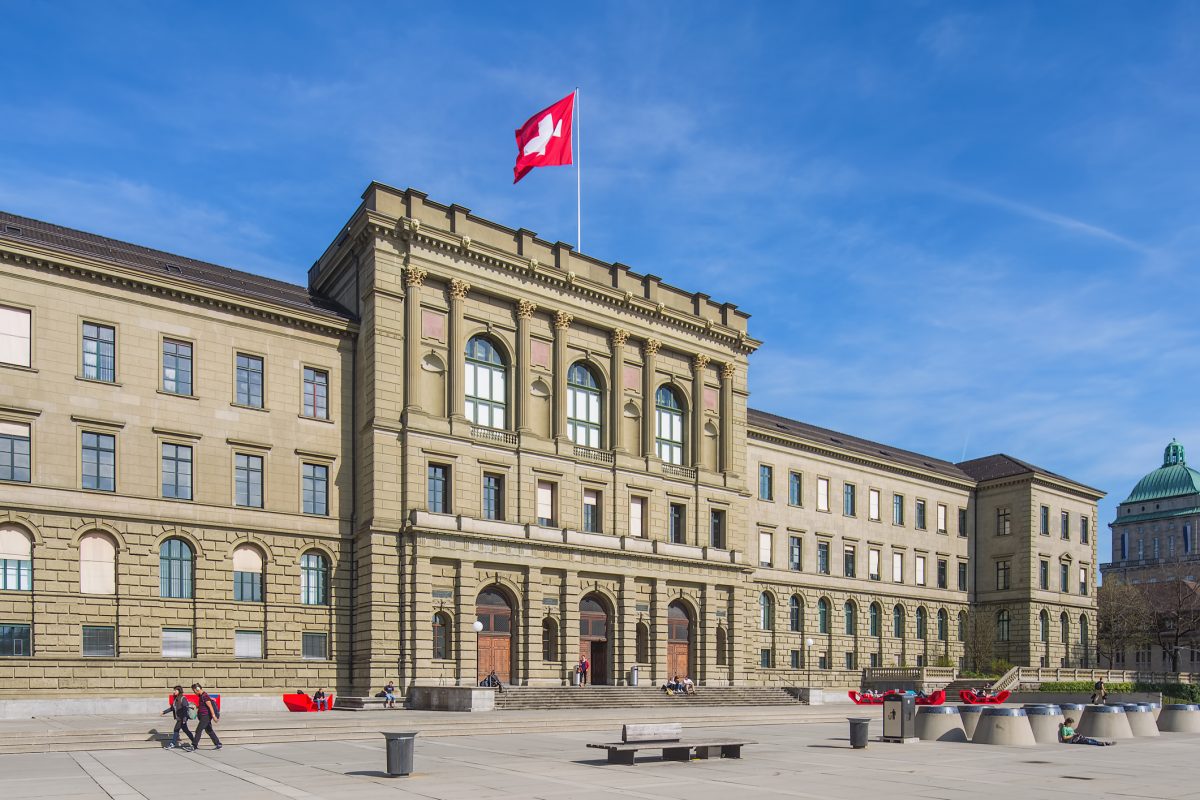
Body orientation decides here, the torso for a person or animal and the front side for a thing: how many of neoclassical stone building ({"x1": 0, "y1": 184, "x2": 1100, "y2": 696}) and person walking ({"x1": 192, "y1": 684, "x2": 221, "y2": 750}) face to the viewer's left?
1

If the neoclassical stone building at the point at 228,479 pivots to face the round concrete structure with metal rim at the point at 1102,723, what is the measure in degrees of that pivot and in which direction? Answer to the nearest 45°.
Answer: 0° — it already faces it

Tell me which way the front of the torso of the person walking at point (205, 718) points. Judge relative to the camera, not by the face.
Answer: to the viewer's left

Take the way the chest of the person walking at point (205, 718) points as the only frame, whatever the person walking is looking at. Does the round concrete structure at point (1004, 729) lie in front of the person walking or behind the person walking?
behind

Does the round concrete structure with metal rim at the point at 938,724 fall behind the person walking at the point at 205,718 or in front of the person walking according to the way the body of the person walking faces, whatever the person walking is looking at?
behind

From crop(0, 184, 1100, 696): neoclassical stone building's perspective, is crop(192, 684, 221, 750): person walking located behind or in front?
in front

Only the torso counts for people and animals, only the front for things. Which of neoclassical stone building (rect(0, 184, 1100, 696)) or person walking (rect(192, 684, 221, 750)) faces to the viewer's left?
the person walking

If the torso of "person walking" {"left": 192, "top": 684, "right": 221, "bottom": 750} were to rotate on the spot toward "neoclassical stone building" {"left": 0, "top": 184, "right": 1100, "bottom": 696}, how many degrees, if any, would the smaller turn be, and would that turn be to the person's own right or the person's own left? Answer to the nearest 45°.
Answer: approximately 90° to the person's own right

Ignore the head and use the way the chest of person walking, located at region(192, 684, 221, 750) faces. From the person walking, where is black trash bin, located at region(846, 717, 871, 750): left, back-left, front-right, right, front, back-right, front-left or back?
back

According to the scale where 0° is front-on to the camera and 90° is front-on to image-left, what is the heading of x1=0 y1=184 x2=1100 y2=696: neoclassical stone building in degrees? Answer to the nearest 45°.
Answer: approximately 315°
